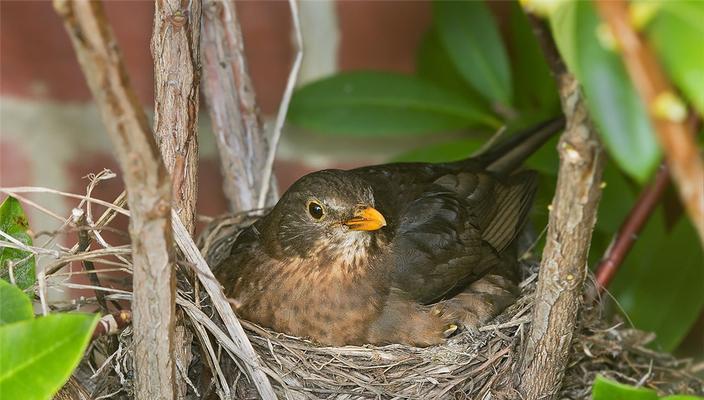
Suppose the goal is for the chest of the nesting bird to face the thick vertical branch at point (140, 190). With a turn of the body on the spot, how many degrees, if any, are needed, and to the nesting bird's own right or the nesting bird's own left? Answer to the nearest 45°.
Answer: approximately 45° to the nesting bird's own right

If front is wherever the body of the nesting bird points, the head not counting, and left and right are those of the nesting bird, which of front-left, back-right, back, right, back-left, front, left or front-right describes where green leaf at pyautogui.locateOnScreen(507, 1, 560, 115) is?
back

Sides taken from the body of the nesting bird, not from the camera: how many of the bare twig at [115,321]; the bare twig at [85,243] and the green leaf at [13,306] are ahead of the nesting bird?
3

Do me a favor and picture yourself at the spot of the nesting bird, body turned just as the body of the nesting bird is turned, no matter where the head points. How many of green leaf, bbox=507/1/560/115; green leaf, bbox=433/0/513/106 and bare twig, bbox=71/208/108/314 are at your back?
2

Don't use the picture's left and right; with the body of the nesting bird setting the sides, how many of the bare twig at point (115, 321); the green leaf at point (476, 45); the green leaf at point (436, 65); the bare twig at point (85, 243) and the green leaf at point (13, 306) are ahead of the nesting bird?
3

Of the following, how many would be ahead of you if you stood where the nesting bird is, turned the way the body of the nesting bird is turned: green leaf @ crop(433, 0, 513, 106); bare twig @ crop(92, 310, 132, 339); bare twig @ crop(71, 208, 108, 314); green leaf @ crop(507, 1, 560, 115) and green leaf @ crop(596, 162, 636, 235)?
2

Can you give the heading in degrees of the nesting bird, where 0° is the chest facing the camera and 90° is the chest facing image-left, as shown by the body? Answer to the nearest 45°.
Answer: approximately 45°

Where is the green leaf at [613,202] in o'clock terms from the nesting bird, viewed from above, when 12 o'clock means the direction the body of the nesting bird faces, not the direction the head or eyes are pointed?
The green leaf is roughly at 7 o'clock from the nesting bird.

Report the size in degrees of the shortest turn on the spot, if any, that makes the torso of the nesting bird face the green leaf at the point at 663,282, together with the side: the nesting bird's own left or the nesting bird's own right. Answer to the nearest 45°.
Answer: approximately 135° to the nesting bird's own left
